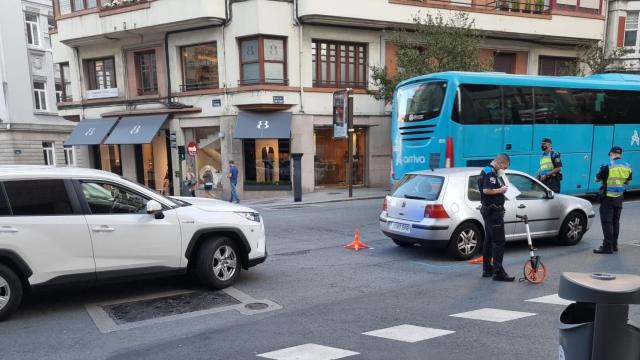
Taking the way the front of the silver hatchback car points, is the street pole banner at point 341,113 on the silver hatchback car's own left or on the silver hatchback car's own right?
on the silver hatchback car's own left

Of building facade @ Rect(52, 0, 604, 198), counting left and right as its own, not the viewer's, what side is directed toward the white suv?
front

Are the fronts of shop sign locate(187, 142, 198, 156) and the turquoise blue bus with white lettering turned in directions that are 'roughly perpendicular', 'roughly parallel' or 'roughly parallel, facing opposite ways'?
roughly perpendicular

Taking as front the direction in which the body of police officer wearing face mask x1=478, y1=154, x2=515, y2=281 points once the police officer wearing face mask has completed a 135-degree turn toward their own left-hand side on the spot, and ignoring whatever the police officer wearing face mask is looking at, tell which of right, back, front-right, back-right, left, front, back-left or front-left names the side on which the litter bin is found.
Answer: back-left

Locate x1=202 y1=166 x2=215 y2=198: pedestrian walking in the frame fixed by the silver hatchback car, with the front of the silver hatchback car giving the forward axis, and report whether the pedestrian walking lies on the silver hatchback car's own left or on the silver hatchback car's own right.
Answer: on the silver hatchback car's own left

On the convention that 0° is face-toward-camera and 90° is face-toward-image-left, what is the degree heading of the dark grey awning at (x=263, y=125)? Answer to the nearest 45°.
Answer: approximately 0°

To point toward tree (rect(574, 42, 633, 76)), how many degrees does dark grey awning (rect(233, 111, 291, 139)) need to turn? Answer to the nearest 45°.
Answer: approximately 90° to its left

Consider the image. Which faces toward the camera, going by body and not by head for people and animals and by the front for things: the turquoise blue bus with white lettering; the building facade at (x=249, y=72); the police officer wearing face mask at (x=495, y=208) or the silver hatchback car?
the building facade

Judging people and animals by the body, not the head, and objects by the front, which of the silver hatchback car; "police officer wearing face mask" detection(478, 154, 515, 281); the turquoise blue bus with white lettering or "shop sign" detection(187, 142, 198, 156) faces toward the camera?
the shop sign

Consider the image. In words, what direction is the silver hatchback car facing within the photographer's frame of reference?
facing away from the viewer and to the right of the viewer

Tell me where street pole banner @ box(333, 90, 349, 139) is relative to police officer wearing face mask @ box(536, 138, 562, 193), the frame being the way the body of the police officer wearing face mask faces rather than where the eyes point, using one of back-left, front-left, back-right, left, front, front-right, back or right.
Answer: right

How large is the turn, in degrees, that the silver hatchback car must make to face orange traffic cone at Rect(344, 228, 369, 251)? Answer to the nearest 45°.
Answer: approximately 135° to its left

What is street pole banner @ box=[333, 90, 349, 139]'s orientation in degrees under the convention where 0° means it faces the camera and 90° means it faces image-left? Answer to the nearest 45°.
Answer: approximately 0°
